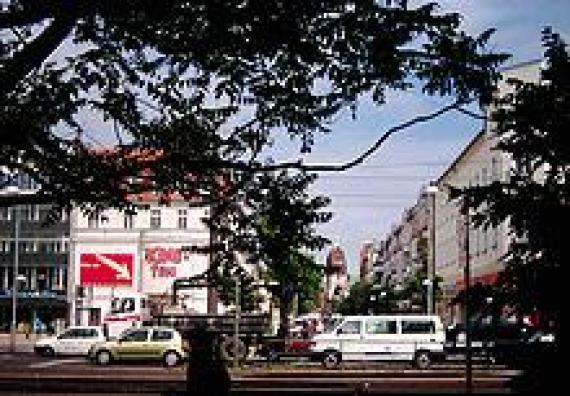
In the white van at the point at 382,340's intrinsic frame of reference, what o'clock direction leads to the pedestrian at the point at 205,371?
The pedestrian is roughly at 9 o'clock from the white van.

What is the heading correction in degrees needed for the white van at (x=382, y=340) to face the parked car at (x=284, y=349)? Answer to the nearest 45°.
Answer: approximately 45° to its right

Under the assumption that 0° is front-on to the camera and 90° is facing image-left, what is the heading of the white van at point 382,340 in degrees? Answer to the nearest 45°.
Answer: approximately 90°

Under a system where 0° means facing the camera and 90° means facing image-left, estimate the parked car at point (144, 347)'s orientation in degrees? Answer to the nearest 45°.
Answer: approximately 90°

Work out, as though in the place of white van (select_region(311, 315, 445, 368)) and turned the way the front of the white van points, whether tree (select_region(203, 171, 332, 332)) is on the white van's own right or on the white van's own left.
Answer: on the white van's own right

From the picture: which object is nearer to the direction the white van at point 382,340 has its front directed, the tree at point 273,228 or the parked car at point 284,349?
the parked car
